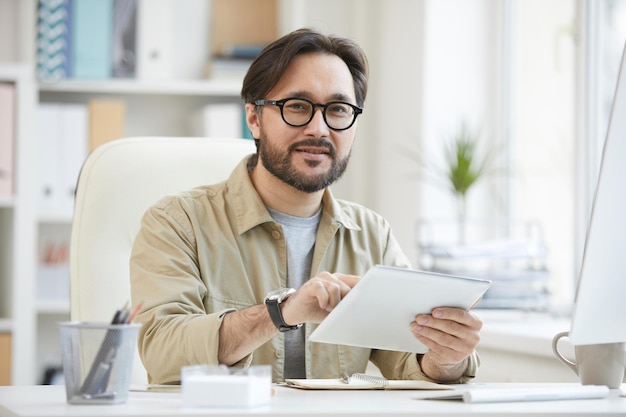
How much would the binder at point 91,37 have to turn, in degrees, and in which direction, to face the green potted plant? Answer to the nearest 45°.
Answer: approximately 90° to its left

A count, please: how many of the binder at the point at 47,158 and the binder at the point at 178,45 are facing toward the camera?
2

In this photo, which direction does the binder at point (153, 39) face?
toward the camera

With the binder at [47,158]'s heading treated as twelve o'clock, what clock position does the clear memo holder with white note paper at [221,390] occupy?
The clear memo holder with white note paper is roughly at 12 o'clock from the binder.

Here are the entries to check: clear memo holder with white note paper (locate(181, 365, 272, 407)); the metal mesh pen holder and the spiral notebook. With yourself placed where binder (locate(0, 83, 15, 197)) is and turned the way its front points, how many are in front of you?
3

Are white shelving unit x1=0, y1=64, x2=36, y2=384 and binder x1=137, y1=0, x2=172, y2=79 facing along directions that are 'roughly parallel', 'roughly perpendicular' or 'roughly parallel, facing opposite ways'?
roughly parallel

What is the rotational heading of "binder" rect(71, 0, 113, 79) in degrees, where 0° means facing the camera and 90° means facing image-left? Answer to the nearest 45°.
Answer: approximately 0°

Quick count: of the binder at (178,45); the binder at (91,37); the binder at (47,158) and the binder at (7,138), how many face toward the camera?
4

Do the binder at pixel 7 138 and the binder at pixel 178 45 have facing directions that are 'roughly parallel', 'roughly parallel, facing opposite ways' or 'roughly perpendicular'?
roughly parallel

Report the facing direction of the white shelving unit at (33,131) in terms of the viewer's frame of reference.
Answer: facing the viewer
